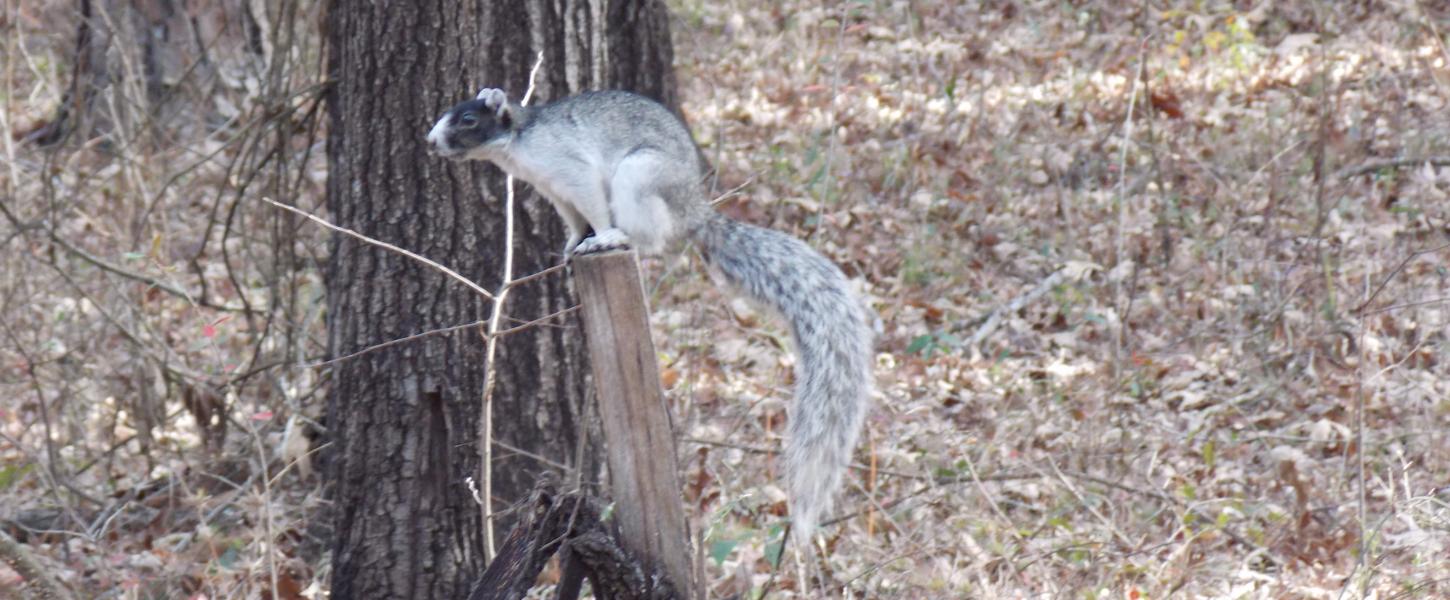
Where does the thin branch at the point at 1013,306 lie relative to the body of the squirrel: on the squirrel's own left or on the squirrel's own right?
on the squirrel's own right

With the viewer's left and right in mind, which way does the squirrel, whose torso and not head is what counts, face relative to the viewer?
facing to the left of the viewer

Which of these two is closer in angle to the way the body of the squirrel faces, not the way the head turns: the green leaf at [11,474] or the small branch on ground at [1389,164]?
the green leaf

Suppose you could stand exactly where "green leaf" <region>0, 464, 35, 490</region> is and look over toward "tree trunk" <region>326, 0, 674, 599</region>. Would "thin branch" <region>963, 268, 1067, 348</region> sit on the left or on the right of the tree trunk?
left

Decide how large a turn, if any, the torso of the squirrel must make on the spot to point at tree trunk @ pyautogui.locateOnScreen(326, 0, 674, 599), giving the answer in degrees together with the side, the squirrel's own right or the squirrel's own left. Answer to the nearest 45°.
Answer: approximately 45° to the squirrel's own right

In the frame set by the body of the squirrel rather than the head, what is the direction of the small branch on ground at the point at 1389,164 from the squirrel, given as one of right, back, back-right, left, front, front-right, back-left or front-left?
back-right
